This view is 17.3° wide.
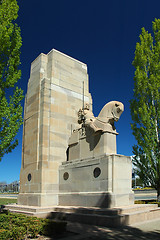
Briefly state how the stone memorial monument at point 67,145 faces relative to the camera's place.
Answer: facing the viewer and to the right of the viewer

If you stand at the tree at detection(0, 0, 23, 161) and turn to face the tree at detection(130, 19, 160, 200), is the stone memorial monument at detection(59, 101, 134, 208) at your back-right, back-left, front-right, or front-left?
front-right
